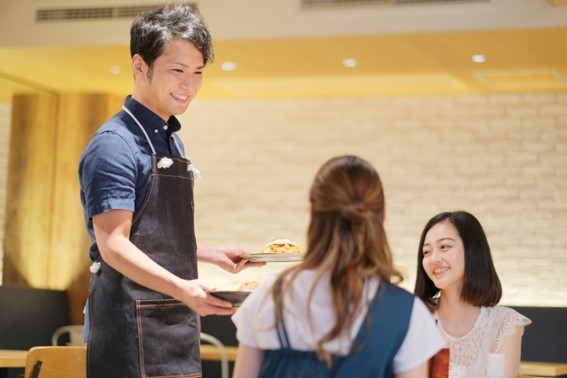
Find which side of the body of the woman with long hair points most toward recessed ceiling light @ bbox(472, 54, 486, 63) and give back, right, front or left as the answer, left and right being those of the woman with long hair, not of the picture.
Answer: front

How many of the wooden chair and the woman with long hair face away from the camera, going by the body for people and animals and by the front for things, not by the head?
2

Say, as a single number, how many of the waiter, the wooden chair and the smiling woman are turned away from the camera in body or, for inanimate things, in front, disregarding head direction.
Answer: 1

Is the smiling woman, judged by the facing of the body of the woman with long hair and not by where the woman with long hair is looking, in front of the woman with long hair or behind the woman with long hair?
in front

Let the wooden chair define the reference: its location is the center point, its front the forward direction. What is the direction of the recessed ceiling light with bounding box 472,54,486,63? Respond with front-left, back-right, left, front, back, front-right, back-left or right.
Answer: front-right

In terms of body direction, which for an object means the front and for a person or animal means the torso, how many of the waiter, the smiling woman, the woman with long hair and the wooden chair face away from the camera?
2

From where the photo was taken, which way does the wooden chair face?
away from the camera

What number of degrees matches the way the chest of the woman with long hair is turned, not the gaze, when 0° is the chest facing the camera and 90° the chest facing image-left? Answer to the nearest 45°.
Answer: approximately 180°

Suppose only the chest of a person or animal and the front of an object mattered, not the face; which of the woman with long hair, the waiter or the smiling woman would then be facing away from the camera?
the woman with long hair

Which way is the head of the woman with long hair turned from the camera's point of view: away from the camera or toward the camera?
away from the camera

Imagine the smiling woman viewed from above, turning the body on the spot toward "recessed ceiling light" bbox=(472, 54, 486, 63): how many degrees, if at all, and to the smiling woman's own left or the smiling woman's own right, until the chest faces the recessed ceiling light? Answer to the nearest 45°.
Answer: approximately 135° to the smiling woman's own right

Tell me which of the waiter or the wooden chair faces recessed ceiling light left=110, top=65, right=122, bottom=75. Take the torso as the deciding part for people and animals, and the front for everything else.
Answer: the wooden chair

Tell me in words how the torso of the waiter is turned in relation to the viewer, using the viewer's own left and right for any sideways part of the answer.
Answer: facing the viewer and to the right of the viewer

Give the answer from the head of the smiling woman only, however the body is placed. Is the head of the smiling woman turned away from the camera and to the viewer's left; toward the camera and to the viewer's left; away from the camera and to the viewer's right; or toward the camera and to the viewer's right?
toward the camera and to the viewer's left

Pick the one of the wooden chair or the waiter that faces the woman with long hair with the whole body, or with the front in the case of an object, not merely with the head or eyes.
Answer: the waiter

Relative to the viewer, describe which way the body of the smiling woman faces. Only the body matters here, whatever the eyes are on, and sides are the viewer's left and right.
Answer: facing the viewer and to the left of the viewer

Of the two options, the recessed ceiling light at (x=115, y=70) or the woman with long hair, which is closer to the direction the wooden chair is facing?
the recessed ceiling light

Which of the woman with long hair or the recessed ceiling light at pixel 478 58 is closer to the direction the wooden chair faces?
the recessed ceiling light
